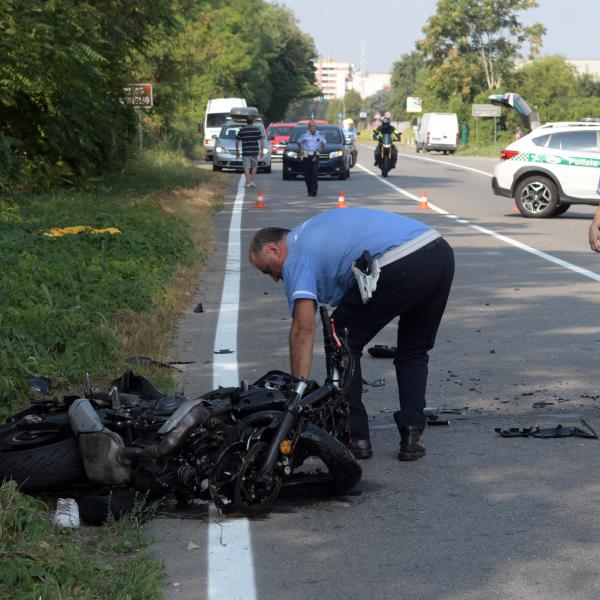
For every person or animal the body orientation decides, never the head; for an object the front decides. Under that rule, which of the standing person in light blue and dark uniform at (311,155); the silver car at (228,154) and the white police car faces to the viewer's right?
the white police car

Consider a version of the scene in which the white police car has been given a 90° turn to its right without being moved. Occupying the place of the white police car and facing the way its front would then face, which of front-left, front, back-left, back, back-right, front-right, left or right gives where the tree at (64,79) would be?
right

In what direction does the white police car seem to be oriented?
to the viewer's right

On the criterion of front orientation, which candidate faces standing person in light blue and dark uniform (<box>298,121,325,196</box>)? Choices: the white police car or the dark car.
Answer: the dark car

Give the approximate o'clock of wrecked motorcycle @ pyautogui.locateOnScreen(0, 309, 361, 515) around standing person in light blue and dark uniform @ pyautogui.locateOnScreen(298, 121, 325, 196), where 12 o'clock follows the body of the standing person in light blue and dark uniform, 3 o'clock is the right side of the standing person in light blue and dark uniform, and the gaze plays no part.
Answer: The wrecked motorcycle is roughly at 12 o'clock from the standing person in light blue and dark uniform.

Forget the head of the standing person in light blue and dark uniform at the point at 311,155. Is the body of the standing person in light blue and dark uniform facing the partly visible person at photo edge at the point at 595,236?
yes

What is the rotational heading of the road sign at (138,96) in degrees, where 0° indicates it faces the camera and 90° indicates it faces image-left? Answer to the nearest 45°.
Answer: approximately 0°

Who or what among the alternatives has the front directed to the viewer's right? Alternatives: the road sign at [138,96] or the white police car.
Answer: the white police car

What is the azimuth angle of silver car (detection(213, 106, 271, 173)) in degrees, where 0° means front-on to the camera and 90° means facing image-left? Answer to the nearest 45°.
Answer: approximately 0°

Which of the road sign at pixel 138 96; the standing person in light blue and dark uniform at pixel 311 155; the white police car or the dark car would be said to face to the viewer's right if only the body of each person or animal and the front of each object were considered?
the white police car

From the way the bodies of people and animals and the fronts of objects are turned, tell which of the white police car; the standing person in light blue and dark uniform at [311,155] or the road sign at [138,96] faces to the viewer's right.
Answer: the white police car
